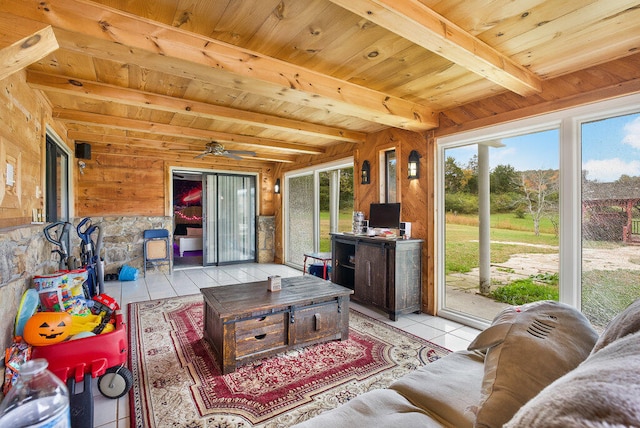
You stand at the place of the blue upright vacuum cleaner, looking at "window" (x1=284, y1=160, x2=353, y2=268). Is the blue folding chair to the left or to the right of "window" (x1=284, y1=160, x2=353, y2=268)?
left

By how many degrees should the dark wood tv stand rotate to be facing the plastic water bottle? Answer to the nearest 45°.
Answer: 0° — it already faces it

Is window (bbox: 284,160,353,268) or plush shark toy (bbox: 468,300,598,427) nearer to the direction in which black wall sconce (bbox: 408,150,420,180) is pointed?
the plush shark toy

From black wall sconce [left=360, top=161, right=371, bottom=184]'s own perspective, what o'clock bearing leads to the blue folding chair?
The blue folding chair is roughly at 2 o'clock from the black wall sconce.

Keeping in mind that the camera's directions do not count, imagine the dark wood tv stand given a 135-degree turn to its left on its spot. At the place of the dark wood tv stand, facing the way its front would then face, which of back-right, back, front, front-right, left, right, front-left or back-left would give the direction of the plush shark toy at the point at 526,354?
right

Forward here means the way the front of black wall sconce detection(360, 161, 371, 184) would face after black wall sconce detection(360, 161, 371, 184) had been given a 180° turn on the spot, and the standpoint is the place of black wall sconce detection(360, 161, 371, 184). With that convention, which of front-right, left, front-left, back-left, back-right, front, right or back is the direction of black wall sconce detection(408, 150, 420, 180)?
right

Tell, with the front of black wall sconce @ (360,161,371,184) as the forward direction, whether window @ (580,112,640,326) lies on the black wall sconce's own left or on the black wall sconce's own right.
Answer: on the black wall sconce's own left

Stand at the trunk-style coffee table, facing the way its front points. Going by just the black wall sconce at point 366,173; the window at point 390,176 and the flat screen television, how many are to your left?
3

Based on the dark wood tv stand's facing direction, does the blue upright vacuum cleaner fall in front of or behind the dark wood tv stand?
in front

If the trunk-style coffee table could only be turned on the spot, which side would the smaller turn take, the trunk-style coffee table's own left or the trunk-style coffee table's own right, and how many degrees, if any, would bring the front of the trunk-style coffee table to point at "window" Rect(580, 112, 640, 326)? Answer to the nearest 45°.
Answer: approximately 45° to the trunk-style coffee table's own left

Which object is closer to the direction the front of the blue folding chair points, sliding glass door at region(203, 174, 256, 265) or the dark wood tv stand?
the dark wood tv stand

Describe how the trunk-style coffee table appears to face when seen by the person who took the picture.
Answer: facing the viewer and to the right of the viewer

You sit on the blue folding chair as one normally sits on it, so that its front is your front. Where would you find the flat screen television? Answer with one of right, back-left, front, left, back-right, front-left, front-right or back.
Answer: front-left
